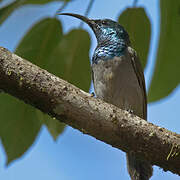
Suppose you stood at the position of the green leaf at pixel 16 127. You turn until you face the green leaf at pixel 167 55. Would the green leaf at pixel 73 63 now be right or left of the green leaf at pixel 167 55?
left

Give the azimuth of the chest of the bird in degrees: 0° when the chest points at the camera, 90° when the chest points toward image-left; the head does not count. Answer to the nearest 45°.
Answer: approximately 45°
